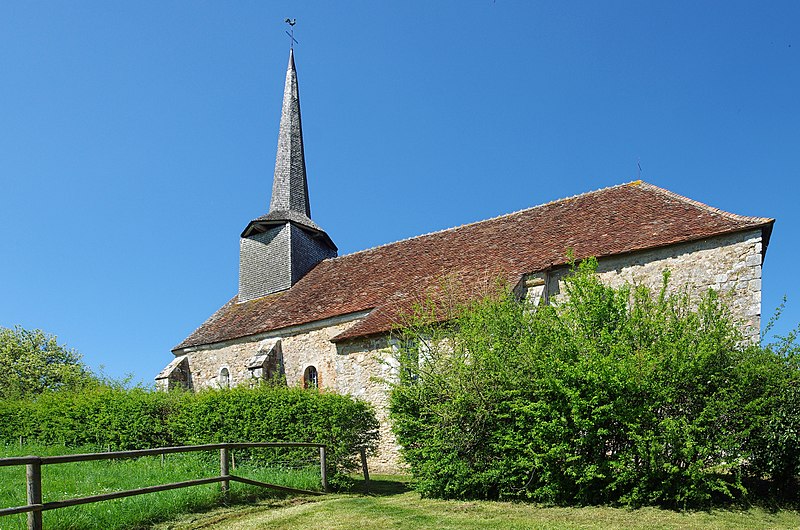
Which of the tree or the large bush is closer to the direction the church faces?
the tree

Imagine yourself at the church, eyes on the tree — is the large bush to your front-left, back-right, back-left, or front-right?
back-left

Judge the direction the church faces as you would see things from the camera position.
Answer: facing away from the viewer and to the left of the viewer

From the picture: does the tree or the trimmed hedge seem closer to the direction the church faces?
the tree
